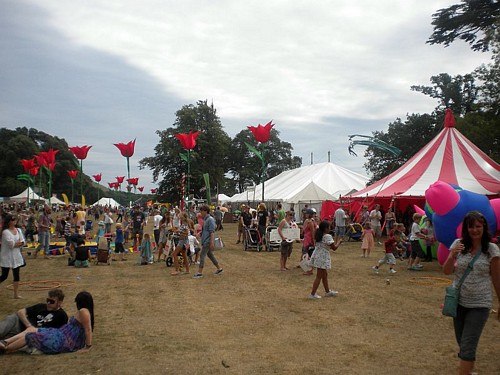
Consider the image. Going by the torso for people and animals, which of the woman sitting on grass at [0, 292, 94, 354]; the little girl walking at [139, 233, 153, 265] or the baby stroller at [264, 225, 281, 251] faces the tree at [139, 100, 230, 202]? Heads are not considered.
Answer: the little girl walking

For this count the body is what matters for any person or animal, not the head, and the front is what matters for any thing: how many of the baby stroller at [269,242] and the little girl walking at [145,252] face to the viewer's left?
0

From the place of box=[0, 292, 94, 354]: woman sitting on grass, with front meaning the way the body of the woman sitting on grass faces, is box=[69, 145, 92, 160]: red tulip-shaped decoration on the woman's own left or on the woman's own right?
on the woman's own right

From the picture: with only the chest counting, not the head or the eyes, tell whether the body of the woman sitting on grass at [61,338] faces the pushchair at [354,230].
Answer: no

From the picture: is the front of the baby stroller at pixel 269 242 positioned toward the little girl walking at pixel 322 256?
no

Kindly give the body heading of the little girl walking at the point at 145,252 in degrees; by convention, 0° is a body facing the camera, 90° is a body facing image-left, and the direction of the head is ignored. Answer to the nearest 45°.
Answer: approximately 180°

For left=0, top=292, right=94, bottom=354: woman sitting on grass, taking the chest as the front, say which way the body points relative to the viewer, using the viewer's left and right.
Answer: facing to the left of the viewer
